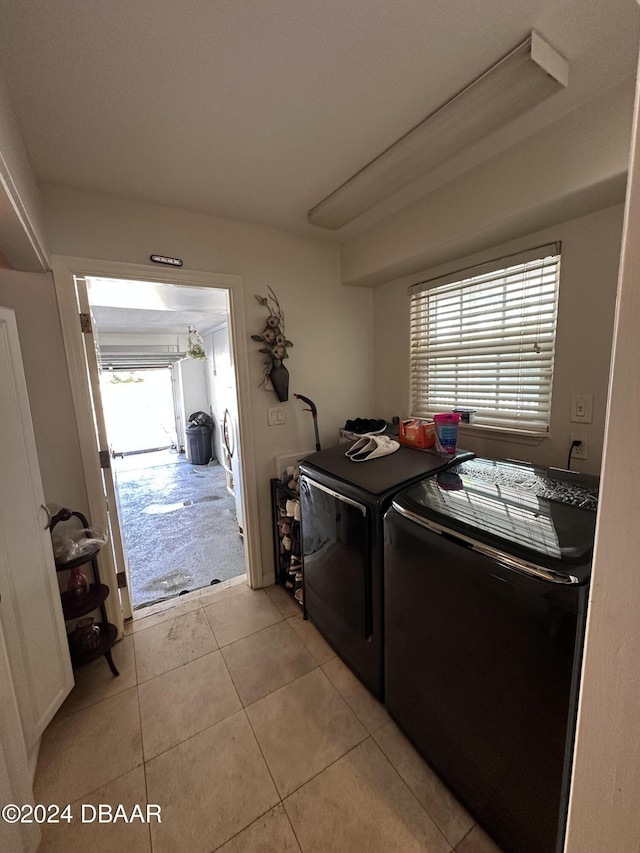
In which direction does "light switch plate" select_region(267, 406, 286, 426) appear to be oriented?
toward the camera

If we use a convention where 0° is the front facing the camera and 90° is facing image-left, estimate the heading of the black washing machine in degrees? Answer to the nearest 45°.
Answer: approximately 45°

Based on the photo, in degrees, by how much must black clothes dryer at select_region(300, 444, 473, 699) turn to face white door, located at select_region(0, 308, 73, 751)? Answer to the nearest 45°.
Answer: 0° — it already faces it

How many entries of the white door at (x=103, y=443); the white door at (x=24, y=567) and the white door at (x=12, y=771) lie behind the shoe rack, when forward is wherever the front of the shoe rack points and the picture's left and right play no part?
0

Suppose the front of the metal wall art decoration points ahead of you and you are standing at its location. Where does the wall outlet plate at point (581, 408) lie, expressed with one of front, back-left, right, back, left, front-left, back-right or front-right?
front-left

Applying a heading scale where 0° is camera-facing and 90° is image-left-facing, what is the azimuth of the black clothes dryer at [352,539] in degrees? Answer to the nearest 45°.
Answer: approximately 45°

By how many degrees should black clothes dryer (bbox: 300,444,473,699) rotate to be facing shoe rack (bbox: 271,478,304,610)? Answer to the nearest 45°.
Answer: approximately 90° to its right

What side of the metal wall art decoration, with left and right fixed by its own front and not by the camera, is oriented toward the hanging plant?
back

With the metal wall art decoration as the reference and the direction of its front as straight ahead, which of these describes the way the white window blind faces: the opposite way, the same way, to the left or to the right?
to the right

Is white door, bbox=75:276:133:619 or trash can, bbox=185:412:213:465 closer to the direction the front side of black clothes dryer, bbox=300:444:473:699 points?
the white door

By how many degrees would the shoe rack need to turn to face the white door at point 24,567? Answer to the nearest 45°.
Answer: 0° — it already faces it

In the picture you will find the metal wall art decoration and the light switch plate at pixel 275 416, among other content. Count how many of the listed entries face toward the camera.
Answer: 2

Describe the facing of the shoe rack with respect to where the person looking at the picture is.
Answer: facing the viewer and to the left of the viewer

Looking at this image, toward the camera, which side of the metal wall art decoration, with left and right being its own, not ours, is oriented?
front

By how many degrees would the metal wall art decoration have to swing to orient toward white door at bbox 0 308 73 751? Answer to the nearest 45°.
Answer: approximately 45° to its right

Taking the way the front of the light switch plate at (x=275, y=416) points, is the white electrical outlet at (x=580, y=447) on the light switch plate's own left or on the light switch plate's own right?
on the light switch plate's own left

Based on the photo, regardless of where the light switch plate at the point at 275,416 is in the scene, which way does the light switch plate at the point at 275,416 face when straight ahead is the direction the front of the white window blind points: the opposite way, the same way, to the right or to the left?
to the left

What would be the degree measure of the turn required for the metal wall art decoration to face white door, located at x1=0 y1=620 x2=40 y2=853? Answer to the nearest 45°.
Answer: approximately 45° to its right
